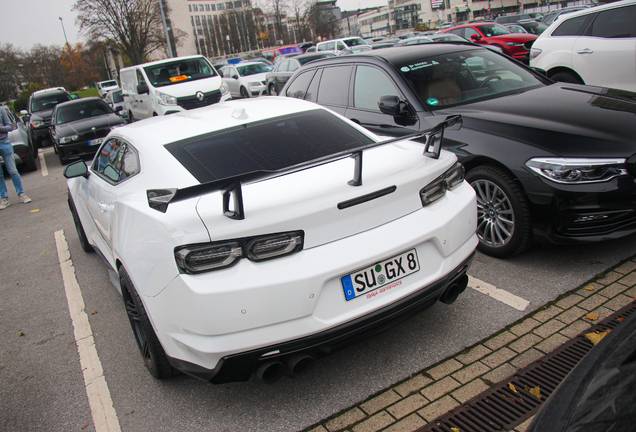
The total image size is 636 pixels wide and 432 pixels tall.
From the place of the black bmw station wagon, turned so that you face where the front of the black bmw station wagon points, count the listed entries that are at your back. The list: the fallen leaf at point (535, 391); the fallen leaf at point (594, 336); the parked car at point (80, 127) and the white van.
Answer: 2

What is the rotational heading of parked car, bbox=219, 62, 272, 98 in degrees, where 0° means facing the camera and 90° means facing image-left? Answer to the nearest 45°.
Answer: approximately 315°

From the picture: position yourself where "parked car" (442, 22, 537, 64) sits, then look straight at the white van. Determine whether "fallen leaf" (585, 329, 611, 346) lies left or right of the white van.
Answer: left

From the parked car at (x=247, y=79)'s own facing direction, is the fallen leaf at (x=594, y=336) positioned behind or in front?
in front

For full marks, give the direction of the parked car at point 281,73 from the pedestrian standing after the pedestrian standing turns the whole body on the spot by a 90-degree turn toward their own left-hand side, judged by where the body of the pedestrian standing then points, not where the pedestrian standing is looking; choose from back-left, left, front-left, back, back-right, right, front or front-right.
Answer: front

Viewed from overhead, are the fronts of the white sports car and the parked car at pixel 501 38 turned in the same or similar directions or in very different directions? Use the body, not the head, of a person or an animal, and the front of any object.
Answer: very different directions

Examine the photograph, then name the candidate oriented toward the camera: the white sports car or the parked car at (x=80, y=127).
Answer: the parked car

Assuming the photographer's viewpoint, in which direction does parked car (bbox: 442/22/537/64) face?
facing the viewer and to the right of the viewer

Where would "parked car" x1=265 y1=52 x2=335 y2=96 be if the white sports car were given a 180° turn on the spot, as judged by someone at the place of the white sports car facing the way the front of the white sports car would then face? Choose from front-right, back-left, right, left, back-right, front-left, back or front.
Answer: back-left

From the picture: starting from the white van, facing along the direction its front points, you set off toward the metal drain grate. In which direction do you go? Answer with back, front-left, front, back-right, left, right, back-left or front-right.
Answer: front-right

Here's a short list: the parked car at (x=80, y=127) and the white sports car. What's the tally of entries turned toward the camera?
1

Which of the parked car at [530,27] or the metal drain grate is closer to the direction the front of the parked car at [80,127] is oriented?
the metal drain grate
